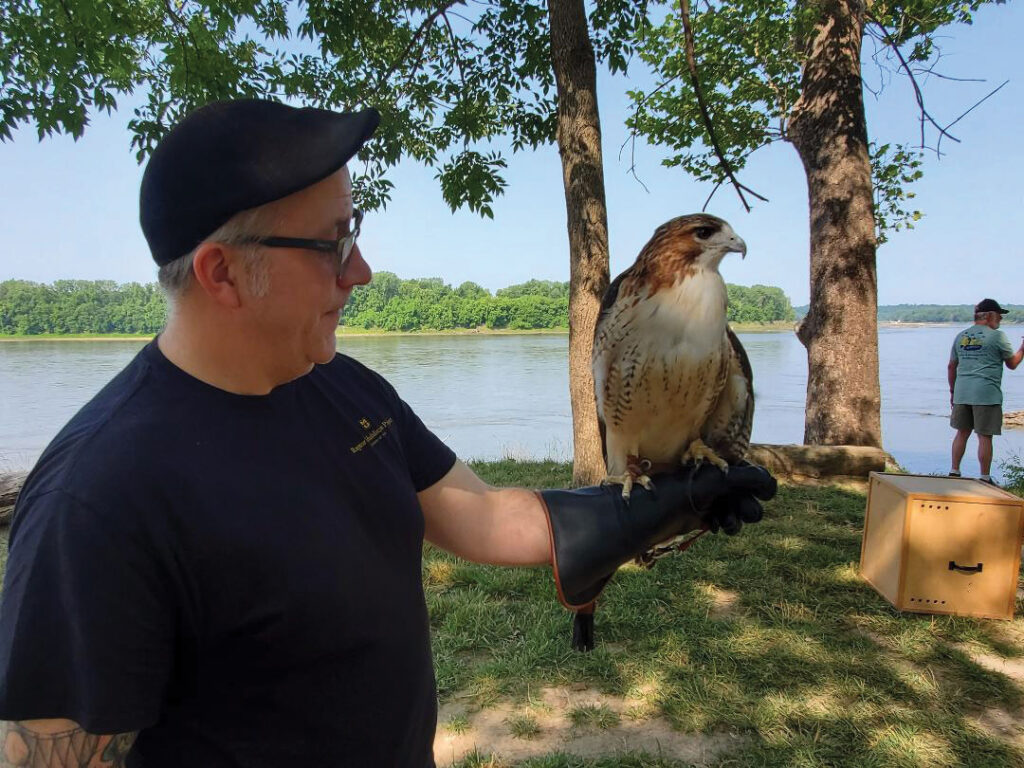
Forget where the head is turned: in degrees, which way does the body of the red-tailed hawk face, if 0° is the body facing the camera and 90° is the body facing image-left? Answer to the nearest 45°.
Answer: approximately 315°

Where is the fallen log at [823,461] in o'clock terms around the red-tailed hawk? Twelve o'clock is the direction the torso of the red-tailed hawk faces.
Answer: The fallen log is roughly at 8 o'clock from the red-tailed hawk.

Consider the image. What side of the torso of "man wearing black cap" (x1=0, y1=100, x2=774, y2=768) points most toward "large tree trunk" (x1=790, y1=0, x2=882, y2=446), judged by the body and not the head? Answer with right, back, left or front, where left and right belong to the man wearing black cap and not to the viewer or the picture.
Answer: left

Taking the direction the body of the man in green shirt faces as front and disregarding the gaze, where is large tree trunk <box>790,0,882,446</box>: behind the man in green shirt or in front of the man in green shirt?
behind

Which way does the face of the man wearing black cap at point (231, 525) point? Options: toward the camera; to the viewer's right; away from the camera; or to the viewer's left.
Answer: to the viewer's right

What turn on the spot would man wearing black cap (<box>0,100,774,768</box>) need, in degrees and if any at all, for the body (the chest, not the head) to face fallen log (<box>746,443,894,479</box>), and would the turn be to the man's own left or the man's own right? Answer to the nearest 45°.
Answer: approximately 90° to the man's own left

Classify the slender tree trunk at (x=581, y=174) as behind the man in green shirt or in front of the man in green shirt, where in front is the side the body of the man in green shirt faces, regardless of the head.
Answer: behind

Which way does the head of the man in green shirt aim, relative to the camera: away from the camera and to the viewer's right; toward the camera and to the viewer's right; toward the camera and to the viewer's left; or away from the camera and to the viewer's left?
away from the camera and to the viewer's right

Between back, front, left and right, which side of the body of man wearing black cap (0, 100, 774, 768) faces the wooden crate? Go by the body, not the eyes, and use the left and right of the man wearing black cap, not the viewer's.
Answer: left
